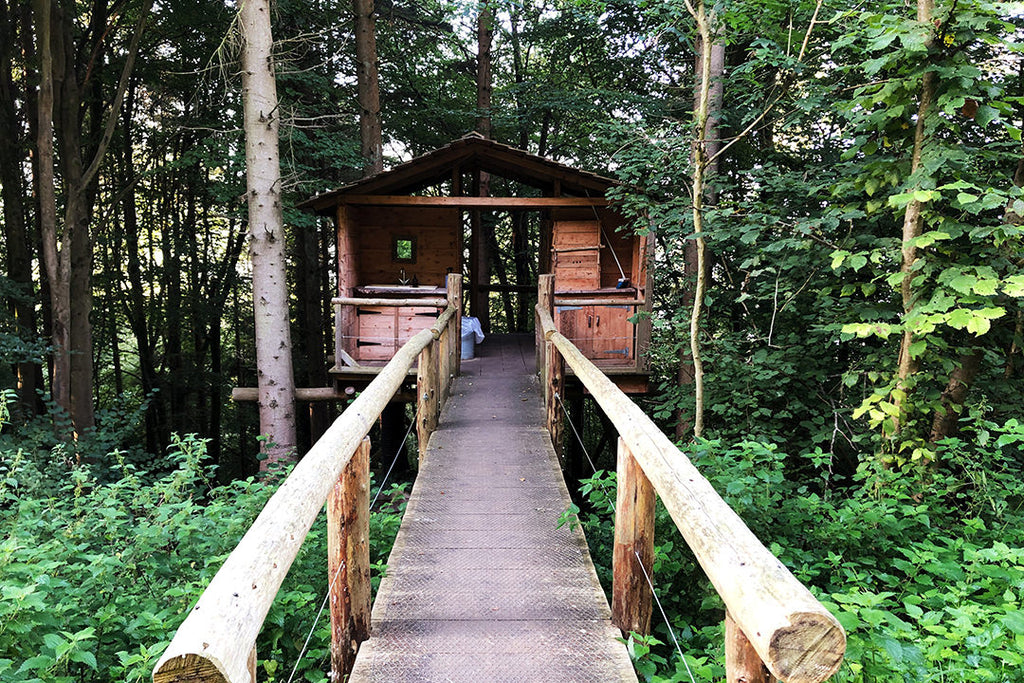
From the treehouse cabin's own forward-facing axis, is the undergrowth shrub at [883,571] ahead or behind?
ahead

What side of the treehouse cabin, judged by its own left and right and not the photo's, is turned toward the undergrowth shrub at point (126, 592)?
front

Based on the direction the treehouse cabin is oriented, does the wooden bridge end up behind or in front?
in front

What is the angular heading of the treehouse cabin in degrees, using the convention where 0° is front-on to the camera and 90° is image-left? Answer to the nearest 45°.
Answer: approximately 0°
